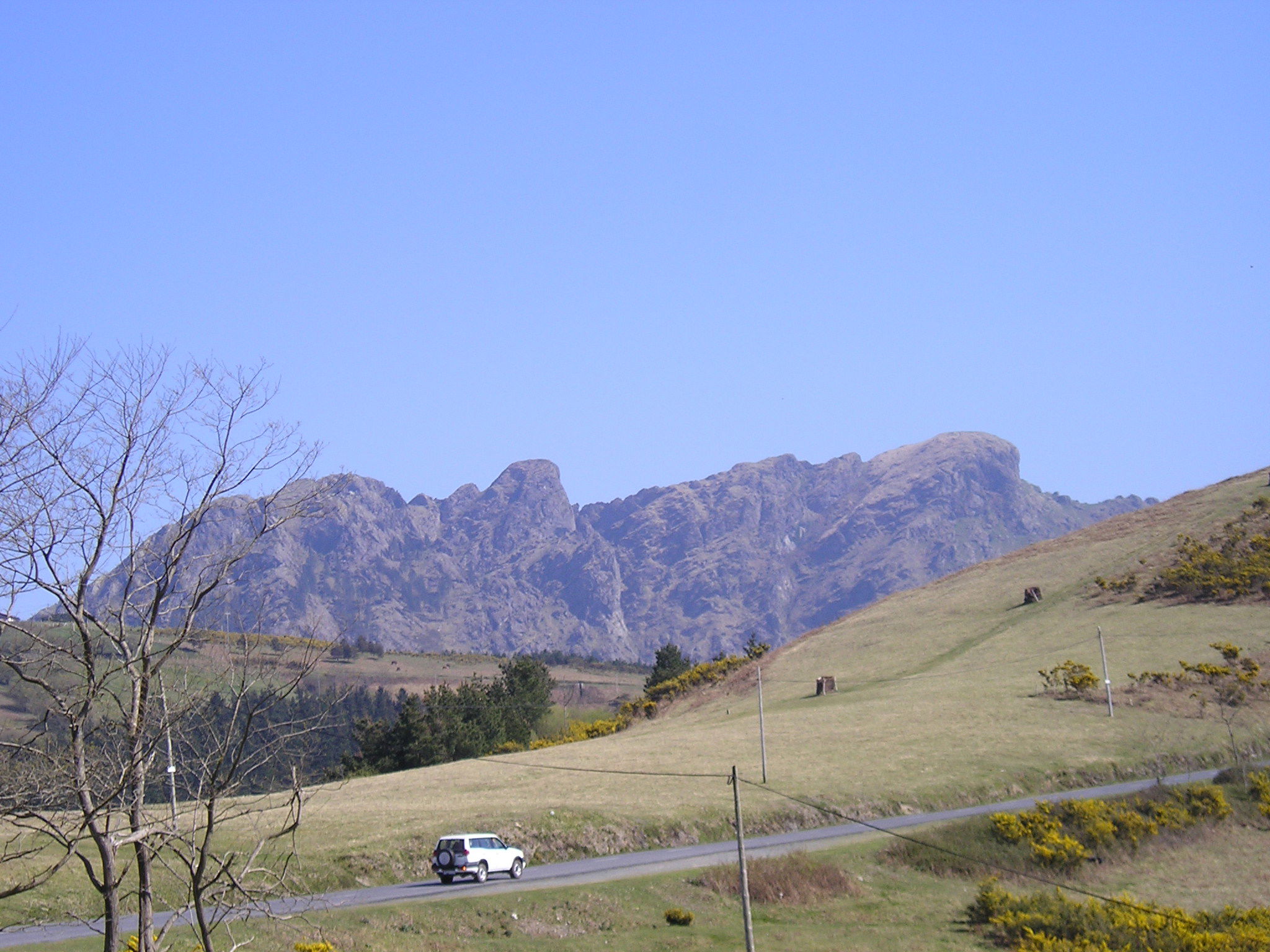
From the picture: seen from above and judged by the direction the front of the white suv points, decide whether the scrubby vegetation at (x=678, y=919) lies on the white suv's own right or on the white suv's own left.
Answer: on the white suv's own right

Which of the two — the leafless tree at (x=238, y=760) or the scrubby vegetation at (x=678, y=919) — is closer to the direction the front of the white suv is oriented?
the scrubby vegetation

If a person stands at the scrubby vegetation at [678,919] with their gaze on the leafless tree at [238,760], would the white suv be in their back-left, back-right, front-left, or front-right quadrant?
back-right

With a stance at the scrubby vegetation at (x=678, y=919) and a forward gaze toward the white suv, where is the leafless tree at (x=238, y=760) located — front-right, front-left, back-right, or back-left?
back-left

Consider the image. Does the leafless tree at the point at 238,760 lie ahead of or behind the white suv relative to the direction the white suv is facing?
behind

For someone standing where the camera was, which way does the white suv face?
facing away from the viewer and to the right of the viewer
